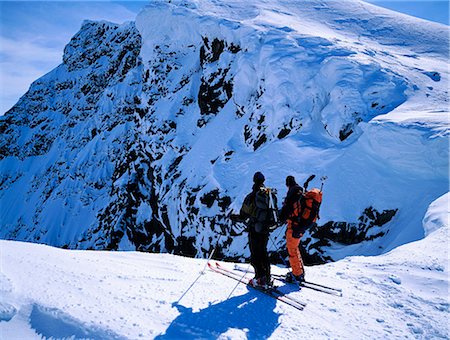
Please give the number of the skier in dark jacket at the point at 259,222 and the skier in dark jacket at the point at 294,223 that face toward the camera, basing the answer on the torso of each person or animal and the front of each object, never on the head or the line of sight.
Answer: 0

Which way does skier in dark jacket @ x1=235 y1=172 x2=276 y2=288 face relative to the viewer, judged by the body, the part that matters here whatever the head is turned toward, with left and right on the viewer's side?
facing away from the viewer and to the left of the viewer
